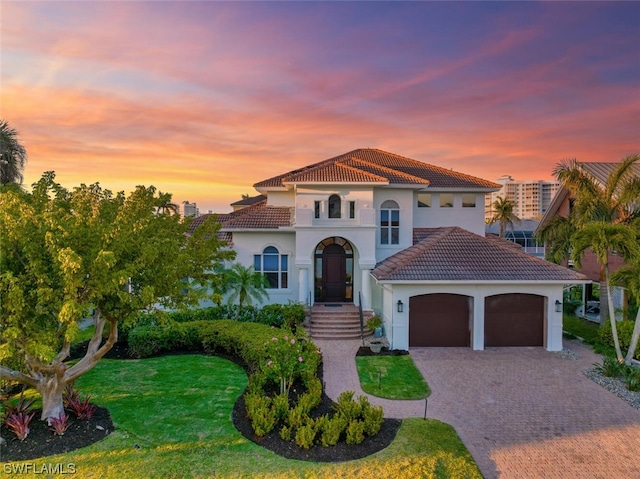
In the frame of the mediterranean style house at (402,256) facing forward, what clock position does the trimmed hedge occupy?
The trimmed hedge is roughly at 2 o'clock from the mediterranean style house.

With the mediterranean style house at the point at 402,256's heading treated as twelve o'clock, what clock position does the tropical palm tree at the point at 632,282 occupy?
The tropical palm tree is roughly at 10 o'clock from the mediterranean style house.

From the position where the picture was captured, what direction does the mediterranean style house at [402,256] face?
facing the viewer

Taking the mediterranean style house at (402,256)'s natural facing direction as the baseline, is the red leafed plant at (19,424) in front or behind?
in front

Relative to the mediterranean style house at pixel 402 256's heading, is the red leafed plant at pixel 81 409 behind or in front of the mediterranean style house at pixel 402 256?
in front

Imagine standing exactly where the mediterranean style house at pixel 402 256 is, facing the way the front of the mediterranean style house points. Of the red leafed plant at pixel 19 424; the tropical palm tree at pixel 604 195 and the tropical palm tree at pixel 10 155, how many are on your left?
1

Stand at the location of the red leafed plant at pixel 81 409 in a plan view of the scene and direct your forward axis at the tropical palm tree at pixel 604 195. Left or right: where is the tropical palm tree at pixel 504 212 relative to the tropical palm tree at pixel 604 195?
left

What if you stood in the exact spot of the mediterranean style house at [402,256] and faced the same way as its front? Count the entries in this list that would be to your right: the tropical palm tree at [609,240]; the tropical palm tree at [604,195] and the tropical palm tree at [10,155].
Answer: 1

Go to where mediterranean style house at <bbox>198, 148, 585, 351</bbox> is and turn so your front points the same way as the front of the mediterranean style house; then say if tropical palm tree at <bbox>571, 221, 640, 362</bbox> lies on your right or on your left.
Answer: on your left

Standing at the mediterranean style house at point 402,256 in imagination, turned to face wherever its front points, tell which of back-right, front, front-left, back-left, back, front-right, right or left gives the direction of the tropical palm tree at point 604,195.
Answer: left

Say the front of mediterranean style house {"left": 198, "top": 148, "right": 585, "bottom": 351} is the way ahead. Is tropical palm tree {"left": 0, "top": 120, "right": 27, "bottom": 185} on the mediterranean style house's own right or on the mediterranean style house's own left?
on the mediterranean style house's own right

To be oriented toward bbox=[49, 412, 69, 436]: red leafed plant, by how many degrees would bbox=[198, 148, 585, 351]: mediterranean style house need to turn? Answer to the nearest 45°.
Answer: approximately 45° to its right

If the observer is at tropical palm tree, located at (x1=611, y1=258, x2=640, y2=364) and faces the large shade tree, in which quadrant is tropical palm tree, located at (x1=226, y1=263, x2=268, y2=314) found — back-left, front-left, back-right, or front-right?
front-right

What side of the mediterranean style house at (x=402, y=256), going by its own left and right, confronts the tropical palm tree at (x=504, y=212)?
back
